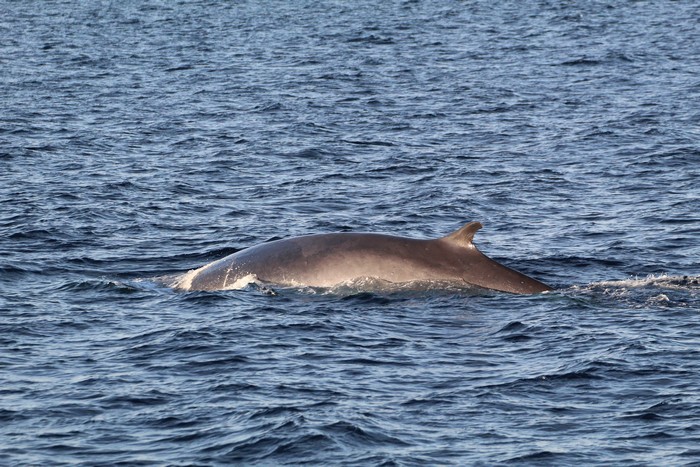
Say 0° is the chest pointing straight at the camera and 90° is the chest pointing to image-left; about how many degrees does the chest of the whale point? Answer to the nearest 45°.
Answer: approximately 90°
